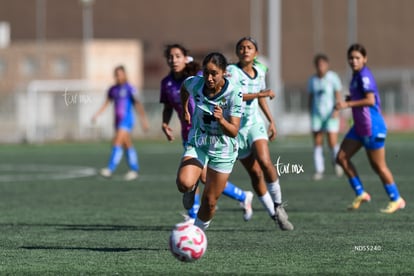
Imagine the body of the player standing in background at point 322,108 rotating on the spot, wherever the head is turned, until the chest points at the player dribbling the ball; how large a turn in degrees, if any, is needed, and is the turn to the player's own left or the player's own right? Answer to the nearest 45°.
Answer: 0° — they already face them

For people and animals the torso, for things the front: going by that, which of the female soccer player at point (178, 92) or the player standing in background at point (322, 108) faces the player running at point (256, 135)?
the player standing in background

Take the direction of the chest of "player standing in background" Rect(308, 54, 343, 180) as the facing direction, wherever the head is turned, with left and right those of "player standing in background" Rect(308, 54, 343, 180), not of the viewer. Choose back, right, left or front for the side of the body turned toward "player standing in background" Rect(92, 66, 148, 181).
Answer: right

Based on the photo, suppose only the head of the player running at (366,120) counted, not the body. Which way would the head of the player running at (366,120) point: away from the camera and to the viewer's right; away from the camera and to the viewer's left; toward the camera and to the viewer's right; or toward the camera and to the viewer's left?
toward the camera and to the viewer's left

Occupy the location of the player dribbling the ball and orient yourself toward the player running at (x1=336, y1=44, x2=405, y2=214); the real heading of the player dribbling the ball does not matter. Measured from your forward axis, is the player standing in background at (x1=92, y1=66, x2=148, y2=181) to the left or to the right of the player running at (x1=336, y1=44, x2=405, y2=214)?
left

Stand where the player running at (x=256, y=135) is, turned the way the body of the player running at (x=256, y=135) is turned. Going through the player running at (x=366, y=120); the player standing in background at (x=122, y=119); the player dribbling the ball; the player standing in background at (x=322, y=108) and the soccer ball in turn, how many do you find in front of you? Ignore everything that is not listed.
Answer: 2

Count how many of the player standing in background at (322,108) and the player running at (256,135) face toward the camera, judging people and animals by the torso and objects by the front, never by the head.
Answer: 2

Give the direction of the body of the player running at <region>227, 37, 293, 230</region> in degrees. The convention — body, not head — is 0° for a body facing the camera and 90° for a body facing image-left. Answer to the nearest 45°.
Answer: approximately 0°

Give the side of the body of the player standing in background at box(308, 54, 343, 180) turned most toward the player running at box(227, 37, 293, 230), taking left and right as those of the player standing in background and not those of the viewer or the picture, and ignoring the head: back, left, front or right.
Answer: front

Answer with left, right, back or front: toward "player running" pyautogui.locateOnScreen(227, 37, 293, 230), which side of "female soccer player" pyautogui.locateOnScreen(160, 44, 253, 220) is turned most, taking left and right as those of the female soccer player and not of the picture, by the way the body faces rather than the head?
left

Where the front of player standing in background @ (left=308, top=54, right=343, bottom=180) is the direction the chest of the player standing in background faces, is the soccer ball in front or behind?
in front
